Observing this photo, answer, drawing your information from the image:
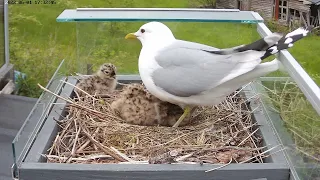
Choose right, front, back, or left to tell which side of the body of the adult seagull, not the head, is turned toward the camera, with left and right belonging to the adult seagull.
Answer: left

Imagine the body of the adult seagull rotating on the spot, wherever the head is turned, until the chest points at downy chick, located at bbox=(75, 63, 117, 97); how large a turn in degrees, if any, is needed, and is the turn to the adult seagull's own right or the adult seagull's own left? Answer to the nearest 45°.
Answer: approximately 45° to the adult seagull's own right
